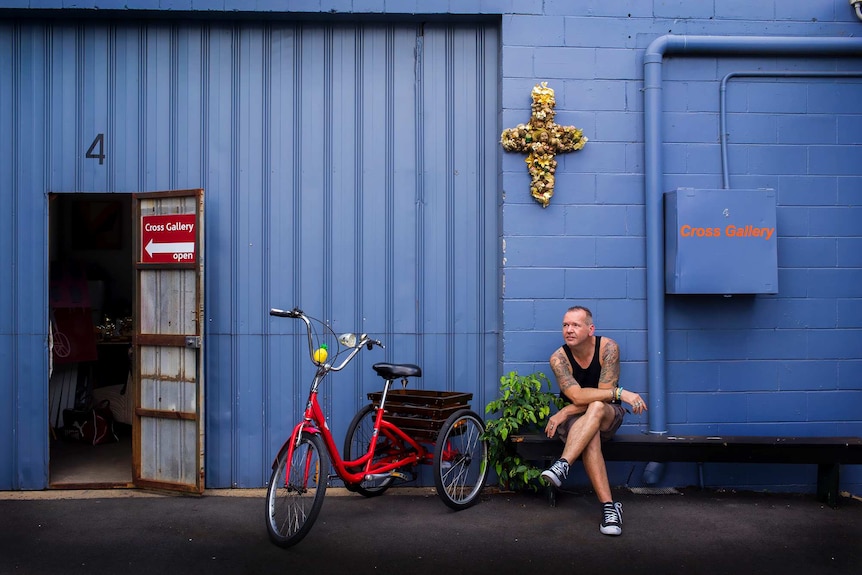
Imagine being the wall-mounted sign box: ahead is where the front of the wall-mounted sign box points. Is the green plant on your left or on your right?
on your right

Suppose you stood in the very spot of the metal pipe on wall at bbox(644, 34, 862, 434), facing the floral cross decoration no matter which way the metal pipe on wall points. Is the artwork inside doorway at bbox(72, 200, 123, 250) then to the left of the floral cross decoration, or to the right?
right

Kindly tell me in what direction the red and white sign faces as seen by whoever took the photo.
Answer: facing the viewer

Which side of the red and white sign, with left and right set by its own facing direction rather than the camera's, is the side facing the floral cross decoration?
left

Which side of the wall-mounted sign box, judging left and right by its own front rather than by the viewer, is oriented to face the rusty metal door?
right

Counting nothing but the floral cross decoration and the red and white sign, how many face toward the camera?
2

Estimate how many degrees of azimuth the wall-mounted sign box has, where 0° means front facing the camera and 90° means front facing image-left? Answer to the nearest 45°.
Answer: approximately 0°

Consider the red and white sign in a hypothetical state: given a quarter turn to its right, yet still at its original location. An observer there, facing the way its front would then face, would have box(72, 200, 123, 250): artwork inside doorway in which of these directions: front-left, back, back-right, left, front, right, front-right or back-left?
right

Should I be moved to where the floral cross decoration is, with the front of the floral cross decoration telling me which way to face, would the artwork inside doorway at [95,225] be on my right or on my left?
on my right

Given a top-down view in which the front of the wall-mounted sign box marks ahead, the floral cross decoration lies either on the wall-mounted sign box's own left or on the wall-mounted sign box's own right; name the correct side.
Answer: on the wall-mounted sign box's own right

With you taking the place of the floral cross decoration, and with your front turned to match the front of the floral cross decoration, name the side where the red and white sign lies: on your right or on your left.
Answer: on your right

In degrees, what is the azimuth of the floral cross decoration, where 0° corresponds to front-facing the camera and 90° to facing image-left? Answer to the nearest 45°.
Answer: approximately 0°
